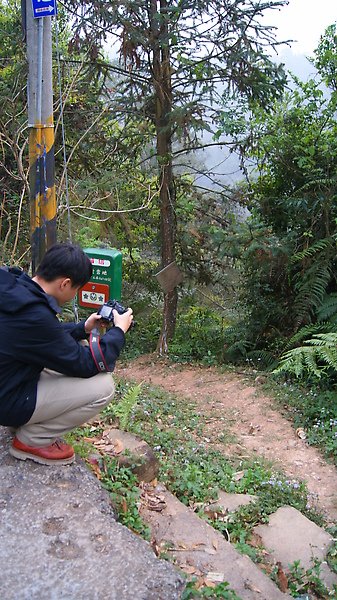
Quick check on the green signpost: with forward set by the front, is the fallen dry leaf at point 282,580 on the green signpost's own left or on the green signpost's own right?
on the green signpost's own left

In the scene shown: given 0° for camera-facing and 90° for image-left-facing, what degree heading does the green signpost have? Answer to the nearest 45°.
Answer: approximately 45°

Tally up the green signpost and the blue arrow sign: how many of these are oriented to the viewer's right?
0

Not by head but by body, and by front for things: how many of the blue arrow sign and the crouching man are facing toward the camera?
1

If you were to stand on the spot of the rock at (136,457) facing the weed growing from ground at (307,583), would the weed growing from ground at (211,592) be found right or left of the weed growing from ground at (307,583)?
right

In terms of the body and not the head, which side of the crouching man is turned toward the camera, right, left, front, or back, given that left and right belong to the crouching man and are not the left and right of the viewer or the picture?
right

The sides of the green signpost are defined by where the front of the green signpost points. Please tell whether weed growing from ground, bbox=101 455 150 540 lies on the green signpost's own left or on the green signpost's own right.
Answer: on the green signpost's own left

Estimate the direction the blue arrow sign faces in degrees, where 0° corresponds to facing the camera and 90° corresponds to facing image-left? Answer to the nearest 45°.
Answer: approximately 0°

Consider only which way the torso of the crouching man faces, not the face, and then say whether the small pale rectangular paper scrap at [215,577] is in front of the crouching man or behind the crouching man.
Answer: in front

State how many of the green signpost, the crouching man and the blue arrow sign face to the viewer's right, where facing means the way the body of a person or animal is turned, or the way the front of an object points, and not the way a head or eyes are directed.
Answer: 1

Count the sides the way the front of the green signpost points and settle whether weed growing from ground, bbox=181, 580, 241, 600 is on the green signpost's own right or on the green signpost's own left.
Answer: on the green signpost's own left

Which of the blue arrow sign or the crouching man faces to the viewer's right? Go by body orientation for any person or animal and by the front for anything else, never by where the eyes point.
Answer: the crouching man
